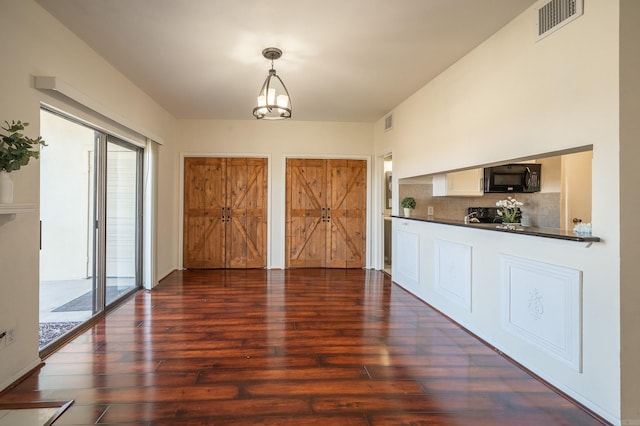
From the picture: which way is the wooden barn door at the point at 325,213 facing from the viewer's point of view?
toward the camera

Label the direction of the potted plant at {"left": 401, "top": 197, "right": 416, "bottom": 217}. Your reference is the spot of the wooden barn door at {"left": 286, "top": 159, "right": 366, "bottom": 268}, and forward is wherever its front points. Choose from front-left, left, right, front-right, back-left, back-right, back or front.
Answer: front-left

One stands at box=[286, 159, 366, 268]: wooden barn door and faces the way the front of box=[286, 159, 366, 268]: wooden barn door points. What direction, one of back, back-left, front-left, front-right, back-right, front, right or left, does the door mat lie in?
front-right

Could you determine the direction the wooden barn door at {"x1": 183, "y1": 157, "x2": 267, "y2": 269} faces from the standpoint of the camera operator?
facing the viewer

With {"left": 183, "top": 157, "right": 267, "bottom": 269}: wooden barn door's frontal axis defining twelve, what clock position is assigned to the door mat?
The door mat is roughly at 1 o'clock from the wooden barn door.

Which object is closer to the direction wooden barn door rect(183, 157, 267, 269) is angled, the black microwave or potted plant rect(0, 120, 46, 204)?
the potted plant

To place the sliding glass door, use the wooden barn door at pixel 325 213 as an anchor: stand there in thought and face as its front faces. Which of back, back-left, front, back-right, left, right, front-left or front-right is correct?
front-right

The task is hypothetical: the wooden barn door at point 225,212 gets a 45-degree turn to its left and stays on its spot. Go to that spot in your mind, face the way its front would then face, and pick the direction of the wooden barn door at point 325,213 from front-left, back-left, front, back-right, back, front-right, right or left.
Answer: front-left

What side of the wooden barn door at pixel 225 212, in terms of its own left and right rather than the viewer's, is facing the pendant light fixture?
front

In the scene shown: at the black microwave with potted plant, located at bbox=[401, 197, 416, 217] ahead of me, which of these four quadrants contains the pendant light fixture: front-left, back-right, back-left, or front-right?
front-left

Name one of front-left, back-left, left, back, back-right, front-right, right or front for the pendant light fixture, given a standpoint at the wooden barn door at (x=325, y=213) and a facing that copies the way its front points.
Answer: front

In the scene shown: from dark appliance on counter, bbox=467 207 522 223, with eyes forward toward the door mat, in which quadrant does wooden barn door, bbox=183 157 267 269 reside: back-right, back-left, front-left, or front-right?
front-right

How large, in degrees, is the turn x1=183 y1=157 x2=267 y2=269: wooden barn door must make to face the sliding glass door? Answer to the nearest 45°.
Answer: approximately 45° to its right
